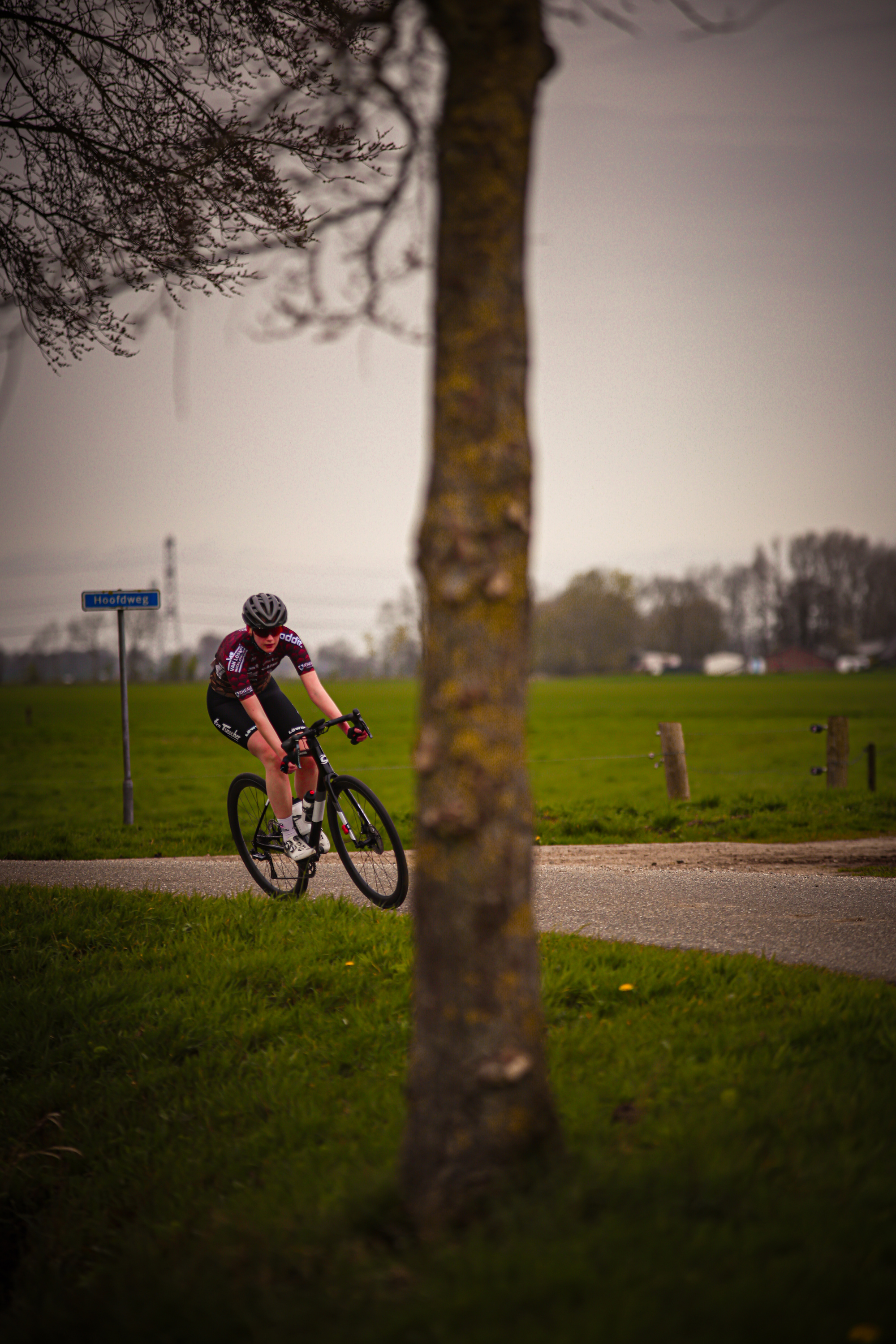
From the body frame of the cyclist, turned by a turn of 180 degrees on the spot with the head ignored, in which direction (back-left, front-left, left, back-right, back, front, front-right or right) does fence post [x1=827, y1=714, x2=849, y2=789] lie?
right

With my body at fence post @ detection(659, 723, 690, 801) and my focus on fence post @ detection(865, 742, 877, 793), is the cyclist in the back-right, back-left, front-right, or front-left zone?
back-right

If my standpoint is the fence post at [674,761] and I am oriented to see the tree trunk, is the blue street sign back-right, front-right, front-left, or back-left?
front-right

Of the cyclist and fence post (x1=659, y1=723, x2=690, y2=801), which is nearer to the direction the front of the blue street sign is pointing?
the cyclist

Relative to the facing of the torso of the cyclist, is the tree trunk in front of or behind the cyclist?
in front

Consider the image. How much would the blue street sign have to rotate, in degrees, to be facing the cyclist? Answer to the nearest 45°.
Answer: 0° — it already faces them

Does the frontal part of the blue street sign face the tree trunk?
yes

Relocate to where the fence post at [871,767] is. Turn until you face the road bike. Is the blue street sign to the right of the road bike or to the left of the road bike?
right

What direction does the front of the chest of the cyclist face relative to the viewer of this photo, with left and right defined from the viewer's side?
facing the viewer and to the right of the viewer

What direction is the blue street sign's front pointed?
toward the camera

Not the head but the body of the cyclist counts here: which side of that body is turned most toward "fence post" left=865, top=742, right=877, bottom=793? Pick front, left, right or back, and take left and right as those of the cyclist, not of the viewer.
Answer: left

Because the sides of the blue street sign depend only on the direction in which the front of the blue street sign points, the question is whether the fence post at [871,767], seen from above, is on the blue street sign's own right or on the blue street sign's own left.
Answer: on the blue street sign's own left
